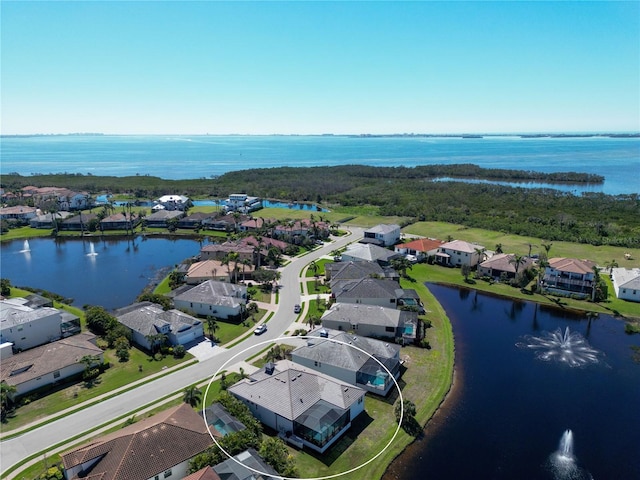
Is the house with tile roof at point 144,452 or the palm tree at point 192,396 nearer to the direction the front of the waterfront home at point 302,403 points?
the palm tree

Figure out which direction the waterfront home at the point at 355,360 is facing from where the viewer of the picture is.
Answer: facing away from the viewer and to the left of the viewer

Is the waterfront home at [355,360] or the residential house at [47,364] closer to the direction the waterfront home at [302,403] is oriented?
the residential house

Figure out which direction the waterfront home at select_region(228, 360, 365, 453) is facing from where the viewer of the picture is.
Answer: facing away from the viewer and to the left of the viewer

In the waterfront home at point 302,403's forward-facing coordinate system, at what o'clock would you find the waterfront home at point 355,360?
the waterfront home at point 355,360 is roughly at 3 o'clock from the waterfront home at point 302,403.

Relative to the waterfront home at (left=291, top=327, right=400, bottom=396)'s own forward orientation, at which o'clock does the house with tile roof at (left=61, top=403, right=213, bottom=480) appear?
The house with tile roof is roughly at 9 o'clock from the waterfront home.

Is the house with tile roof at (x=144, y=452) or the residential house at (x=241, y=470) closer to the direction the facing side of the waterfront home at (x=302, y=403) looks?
the house with tile roof

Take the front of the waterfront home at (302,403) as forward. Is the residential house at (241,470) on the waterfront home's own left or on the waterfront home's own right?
on the waterfront home's own left
